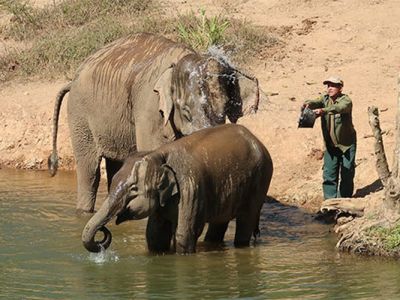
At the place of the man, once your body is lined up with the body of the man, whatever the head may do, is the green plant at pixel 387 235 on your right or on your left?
on your left

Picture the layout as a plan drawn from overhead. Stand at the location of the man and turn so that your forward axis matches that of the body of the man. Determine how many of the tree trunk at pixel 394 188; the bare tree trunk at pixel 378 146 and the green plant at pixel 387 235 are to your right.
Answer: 0

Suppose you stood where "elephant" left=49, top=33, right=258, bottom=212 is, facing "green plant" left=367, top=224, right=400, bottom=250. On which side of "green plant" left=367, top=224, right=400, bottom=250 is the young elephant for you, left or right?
right

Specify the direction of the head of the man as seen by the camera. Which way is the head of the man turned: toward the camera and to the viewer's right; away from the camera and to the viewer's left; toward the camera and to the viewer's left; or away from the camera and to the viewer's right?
toward the camera and to the viewer's left

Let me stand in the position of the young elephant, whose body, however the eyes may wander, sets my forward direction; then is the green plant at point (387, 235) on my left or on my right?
on my left

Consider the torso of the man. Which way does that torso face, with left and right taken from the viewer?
facing the viewer and to the left of the viewer

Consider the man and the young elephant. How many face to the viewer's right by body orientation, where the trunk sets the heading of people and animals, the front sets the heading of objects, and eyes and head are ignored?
0

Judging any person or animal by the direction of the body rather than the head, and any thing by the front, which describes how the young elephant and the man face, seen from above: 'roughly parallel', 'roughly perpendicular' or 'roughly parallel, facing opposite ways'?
roughly parallel

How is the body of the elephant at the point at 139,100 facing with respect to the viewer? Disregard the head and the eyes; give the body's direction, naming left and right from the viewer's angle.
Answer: facing the viewer and to the right of the viewer

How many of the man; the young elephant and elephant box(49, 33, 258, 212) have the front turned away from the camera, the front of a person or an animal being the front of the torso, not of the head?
0

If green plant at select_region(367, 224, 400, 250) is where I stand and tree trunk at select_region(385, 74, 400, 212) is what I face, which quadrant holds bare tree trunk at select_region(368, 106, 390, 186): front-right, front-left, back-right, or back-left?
front-left

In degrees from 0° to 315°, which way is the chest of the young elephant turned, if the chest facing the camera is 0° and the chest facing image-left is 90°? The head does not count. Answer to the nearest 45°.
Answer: approximately 45°

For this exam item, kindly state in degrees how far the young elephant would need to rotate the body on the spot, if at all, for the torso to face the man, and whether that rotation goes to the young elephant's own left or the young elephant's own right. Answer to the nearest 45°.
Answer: approximately 180°

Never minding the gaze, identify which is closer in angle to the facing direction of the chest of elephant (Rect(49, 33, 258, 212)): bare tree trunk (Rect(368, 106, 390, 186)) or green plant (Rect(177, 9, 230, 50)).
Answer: the bare tree trunk
